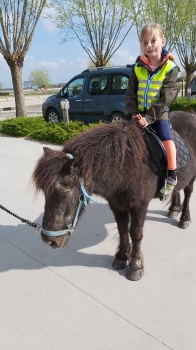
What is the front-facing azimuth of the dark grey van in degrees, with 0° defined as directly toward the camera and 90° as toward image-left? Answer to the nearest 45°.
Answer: approximately 90°

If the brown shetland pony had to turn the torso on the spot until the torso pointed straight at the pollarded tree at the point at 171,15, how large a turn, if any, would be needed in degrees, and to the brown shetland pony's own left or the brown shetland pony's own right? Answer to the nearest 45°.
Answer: approximately 135° to the brown shetland pony's own right

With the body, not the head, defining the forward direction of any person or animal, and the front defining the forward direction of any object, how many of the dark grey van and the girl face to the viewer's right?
0

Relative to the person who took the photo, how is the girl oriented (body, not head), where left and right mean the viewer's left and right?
facing the viewer and to the left of the viewer

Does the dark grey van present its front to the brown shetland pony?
no

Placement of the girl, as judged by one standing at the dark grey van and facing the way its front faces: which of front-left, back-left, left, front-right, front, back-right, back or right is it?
left

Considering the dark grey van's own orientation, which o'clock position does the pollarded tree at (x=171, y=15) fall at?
The pollarded tree is roughly at 4 o'clock from the dark grey van.

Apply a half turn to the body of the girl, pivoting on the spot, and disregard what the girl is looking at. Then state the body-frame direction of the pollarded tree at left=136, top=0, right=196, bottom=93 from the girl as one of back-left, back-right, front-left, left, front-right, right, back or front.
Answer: front-left

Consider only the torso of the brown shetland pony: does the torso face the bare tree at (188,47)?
no
